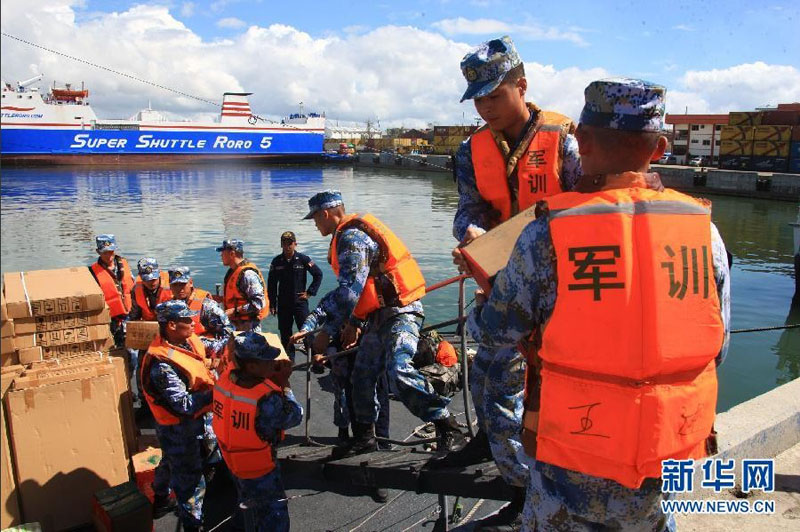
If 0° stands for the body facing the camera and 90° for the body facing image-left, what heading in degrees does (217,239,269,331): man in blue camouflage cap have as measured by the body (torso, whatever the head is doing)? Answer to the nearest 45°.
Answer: approximately 90°

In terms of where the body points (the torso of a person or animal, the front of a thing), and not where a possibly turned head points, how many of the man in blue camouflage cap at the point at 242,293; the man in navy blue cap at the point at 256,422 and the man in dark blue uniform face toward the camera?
1

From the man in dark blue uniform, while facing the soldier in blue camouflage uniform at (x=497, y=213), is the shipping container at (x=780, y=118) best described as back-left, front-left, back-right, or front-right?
back-left

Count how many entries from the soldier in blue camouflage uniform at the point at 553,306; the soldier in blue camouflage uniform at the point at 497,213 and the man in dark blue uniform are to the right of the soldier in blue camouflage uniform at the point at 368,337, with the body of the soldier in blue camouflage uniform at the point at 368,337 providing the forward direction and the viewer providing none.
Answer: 1

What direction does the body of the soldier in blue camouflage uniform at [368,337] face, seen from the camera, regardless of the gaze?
to the viewer's left

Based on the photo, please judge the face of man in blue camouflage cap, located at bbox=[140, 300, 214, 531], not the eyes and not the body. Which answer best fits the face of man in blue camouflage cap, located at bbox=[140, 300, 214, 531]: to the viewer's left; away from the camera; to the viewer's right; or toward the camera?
to the viewer's right

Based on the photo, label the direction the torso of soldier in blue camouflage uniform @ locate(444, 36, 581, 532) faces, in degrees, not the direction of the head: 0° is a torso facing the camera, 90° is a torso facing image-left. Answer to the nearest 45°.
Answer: approximately 45°

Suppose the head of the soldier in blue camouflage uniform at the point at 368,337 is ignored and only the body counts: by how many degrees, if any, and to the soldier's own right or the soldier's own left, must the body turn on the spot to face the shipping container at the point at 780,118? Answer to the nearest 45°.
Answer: approximately 135° to the soldier's own right

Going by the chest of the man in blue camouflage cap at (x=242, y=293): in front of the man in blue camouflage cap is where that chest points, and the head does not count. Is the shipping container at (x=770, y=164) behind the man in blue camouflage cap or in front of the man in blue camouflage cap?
behind

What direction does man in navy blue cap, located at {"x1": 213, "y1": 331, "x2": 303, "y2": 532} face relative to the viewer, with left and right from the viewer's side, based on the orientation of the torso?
facing away from the viewer and to the right of the viewer

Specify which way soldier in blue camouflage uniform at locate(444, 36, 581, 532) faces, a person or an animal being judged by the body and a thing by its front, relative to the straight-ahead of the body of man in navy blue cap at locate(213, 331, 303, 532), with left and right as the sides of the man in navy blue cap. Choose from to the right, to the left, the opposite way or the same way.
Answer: the opposite way
